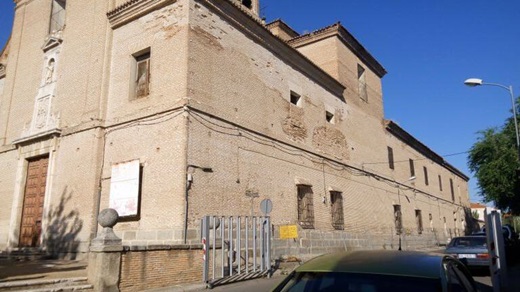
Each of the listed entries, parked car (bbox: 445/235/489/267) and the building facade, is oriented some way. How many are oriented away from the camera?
1

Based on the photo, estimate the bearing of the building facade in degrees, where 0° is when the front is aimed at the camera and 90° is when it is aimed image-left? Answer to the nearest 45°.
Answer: approximately 45°

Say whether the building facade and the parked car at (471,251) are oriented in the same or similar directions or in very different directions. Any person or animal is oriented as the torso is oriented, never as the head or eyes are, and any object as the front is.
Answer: very different directions

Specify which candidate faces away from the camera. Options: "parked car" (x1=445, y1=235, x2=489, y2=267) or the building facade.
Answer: the parked car

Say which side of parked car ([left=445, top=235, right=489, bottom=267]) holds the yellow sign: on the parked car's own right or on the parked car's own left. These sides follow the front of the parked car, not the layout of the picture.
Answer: on the parked car's own left

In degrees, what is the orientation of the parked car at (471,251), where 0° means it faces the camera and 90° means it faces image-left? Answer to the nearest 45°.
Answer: approximately 180°
